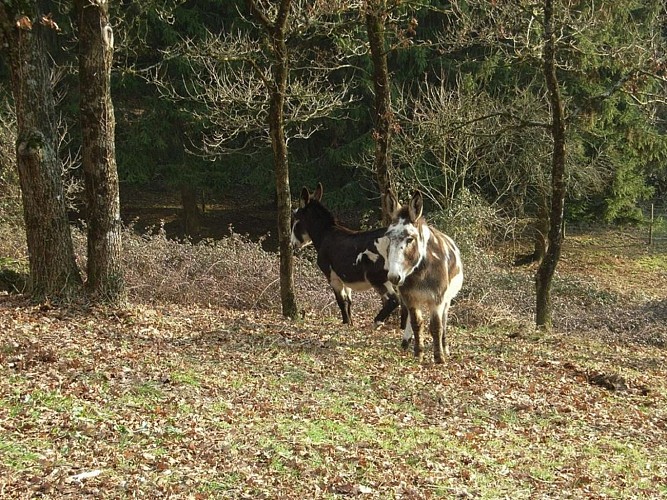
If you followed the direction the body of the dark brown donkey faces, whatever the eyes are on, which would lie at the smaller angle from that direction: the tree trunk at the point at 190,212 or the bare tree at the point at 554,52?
the tree trunk

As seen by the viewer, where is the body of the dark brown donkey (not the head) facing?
to the viewer's left

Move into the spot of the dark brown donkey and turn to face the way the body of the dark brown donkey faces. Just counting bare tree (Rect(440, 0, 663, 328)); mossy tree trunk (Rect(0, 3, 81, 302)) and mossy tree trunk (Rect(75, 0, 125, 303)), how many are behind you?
1

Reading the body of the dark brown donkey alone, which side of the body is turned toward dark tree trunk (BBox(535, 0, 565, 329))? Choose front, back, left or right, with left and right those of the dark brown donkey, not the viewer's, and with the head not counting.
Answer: back

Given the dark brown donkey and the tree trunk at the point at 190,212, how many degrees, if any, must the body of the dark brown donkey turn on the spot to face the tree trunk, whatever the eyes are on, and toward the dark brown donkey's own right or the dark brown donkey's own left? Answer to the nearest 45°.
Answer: approximately 90° to the dark brown donkey's own right

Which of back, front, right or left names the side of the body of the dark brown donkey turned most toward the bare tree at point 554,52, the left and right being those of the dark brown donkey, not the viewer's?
back
